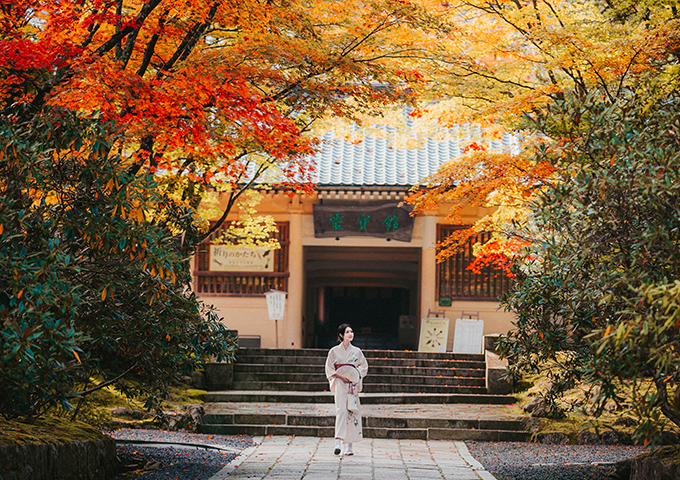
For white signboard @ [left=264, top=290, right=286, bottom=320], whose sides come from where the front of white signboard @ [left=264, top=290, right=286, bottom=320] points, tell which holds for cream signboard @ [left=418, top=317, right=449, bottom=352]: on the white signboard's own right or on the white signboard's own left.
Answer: on the white signboard's own left

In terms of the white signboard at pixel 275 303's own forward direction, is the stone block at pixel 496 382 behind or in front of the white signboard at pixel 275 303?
in front

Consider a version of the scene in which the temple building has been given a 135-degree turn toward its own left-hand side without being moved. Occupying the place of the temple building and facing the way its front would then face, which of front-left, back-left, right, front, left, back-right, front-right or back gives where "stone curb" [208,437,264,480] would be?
back-right

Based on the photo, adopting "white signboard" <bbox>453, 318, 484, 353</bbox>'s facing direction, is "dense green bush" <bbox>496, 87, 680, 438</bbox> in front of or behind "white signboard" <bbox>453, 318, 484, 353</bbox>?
in front

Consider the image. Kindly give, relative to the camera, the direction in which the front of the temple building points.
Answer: facing the viewer

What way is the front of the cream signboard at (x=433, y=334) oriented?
toward the camera

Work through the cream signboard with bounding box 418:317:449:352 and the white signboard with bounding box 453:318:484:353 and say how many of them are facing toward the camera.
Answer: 2

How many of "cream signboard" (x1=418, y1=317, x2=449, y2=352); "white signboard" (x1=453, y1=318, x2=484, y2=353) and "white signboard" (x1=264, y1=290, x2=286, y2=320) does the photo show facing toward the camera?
3

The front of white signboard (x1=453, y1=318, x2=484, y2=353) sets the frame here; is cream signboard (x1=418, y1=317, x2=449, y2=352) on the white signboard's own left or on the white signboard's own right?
on the white signboard's own right

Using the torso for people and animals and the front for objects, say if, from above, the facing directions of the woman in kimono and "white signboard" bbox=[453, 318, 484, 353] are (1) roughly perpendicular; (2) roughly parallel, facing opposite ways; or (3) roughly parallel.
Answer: roughly parallel

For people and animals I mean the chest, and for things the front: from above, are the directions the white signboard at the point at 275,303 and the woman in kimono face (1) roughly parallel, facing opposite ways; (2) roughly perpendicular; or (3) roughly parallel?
roughly parallel

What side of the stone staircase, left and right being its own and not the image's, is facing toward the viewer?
front
